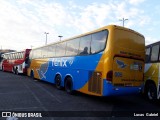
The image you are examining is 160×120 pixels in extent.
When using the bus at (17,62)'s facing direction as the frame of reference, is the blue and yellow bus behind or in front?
behind

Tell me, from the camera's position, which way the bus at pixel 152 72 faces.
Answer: facing away from the viewer and to the left of the viewer

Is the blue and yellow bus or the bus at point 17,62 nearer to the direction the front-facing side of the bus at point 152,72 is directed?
the bus

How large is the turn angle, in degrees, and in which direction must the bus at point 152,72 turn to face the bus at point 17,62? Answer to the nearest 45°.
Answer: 0° — it already faces it

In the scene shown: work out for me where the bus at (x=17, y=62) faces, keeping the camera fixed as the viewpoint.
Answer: facing away from the viewer and to the left of the viewer

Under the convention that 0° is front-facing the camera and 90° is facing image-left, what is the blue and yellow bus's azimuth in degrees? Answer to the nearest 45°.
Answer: approximately 135°
